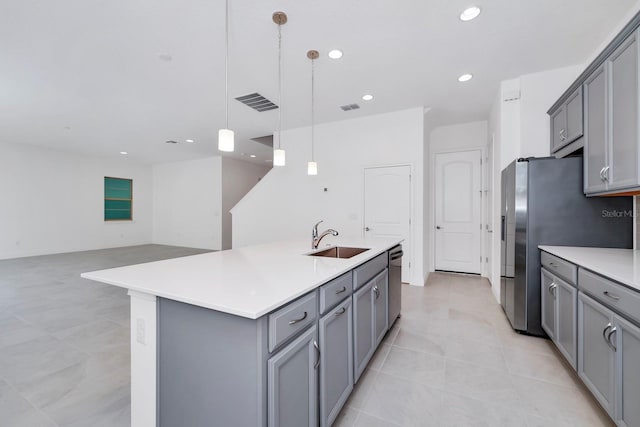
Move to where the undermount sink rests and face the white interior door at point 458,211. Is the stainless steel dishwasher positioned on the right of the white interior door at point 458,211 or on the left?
right

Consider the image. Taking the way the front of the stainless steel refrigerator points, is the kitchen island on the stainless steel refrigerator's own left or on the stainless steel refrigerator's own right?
on the stainless steel refrigerator's own left

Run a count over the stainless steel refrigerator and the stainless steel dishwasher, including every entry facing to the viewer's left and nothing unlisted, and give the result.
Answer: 1

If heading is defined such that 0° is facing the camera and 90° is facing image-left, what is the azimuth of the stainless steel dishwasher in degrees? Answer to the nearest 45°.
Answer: approximately 270°

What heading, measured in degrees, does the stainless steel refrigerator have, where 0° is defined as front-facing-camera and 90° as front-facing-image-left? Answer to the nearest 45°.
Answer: approximately 90°

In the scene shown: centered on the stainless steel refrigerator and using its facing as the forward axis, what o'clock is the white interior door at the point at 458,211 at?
The white interior door is roughly at 2 o'clock from the stainless steel refrigerator.

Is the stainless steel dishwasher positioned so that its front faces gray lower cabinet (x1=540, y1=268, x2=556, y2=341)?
yes

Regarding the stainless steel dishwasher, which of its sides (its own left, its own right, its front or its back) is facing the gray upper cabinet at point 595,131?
front

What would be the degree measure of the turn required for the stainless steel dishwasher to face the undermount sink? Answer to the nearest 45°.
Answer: approximately 135° to its right

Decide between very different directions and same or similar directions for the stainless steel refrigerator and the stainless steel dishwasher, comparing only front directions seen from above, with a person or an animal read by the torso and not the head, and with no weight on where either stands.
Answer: very different directions
